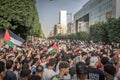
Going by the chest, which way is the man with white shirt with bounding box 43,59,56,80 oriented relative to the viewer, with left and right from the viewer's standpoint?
facing away from the viewer and to the right of the viewer

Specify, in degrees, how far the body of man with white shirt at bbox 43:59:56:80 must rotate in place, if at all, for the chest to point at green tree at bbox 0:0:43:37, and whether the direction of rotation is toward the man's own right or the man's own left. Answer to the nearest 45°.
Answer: approximately 45° to the man's own left
